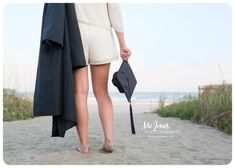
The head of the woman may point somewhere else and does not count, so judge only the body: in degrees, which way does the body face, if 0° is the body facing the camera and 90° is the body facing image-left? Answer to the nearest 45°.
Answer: approximately 180°
